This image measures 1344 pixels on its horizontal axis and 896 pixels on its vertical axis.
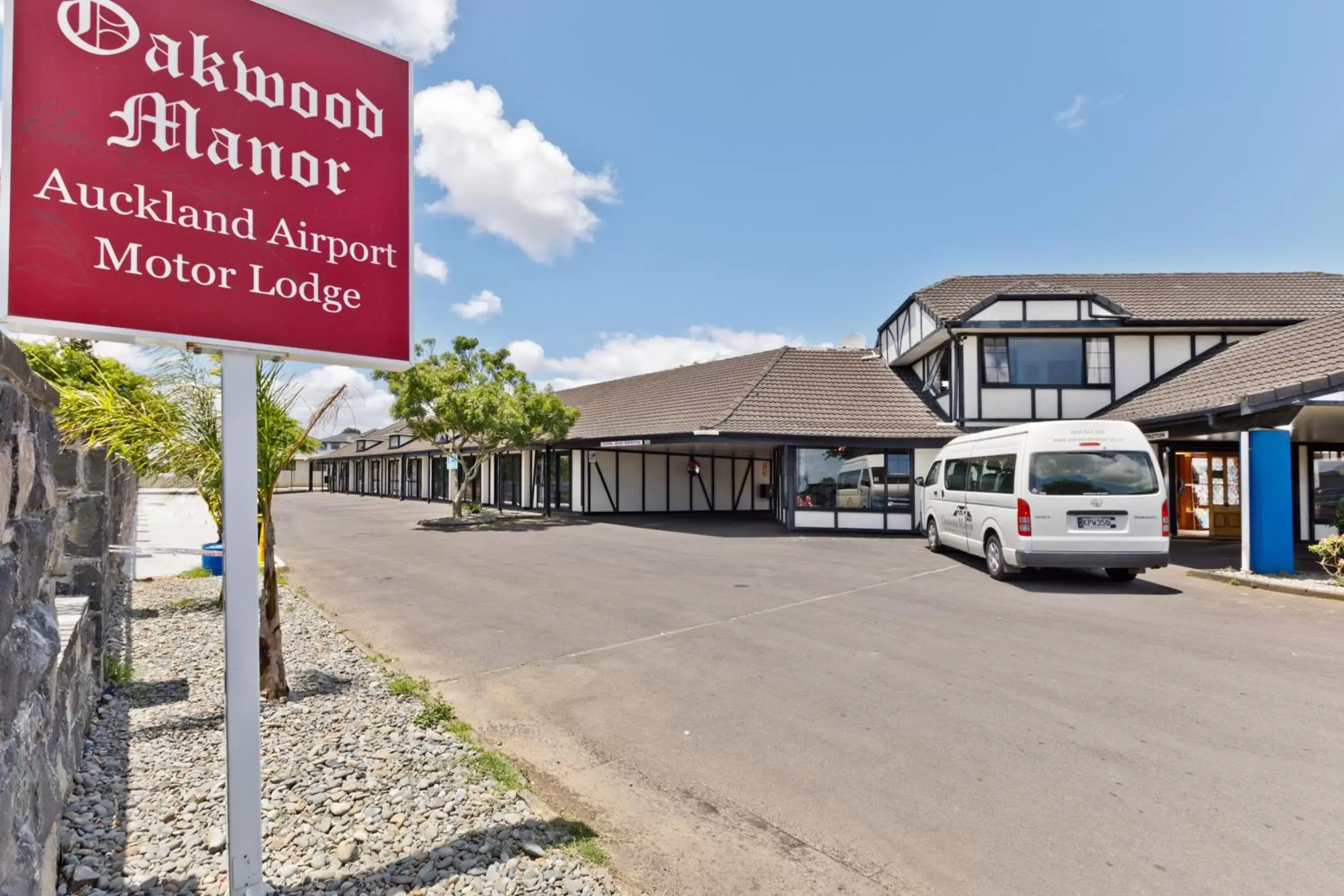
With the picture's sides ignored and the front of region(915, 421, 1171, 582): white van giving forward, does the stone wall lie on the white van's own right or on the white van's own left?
on the white van's own left

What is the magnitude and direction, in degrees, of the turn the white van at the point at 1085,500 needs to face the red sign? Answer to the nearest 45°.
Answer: approximately 135° to its left

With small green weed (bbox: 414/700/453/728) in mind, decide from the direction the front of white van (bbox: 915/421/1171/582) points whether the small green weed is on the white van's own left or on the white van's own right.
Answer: on the white van's own left

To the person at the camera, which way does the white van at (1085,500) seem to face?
facing away from the viewer and to the left of the viewer

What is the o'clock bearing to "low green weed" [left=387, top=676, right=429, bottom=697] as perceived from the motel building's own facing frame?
The low green weed is roughly at 1 o'clock from the motel building.

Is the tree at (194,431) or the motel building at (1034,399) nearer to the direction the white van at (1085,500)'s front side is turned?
the motel building

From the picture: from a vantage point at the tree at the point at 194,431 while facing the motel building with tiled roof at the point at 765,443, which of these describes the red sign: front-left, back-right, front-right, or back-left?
back-right

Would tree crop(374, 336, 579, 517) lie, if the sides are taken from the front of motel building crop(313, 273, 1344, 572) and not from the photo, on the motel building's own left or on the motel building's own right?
on the motel building's own right

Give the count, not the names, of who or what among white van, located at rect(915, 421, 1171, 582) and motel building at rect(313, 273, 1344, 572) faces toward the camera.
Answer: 1

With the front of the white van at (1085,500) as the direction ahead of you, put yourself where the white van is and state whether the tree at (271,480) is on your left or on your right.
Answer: on your left
